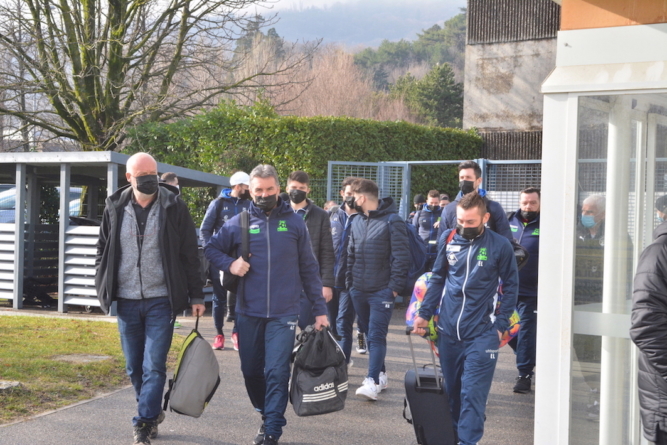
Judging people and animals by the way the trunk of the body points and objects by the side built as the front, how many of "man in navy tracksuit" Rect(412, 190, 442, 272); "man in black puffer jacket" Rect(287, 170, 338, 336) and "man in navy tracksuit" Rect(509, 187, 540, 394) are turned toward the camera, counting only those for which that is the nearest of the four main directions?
3

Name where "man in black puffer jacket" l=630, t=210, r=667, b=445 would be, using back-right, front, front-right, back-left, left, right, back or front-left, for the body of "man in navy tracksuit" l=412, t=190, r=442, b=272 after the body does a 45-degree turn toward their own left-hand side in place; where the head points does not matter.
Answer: front-right

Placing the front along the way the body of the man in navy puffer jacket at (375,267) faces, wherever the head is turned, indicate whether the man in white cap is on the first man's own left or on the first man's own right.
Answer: on the first man's own right

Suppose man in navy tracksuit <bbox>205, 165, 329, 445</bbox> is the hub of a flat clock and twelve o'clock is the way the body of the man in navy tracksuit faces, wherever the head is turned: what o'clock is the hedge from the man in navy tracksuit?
The hedge is roughly at 6 o'clock from the man in navy tracksuit.

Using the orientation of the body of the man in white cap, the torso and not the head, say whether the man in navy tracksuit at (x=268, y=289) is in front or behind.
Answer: in front

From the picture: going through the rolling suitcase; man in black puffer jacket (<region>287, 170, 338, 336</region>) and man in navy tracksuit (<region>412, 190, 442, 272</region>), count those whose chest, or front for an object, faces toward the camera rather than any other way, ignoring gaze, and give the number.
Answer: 2

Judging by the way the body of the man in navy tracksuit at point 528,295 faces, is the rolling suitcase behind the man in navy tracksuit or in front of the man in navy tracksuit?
in front

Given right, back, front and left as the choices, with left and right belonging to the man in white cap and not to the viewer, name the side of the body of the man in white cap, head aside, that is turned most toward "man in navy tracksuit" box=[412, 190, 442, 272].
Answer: left
